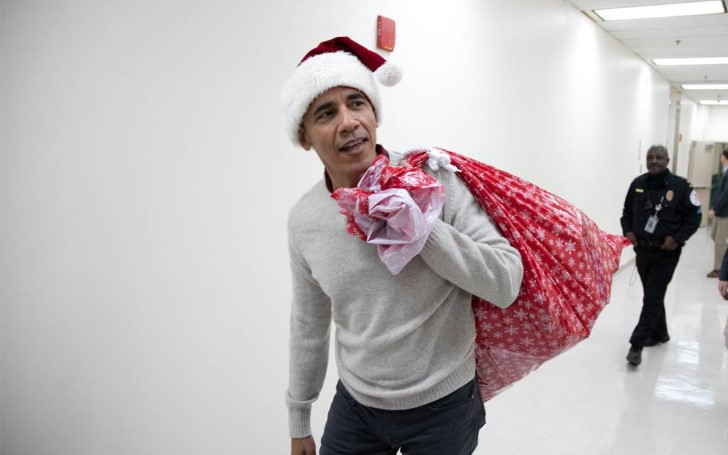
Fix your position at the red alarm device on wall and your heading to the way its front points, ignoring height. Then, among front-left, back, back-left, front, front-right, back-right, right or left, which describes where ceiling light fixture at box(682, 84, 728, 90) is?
left

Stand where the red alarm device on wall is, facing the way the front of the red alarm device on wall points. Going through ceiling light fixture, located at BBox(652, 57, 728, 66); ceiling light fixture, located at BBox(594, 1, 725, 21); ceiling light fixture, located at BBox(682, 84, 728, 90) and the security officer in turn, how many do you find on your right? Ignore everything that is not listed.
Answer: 0

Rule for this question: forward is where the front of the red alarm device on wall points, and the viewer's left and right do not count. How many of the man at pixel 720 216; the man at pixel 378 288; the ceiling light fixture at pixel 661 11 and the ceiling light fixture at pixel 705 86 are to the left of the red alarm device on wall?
3

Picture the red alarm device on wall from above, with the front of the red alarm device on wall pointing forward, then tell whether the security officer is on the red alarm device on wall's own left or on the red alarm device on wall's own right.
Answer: on the red alarm device on wall's own left

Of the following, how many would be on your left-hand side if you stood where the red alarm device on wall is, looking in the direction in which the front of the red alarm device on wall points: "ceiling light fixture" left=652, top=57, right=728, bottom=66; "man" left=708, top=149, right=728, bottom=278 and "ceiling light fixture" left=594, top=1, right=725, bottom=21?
3

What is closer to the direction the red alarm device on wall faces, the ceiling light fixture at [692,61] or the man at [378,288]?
the man

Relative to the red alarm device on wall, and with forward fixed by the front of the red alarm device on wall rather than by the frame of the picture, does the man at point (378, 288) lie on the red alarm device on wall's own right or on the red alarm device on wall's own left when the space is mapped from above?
on the red alarm device on wall's own right

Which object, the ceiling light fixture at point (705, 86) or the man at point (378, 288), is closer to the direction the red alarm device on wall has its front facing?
the man

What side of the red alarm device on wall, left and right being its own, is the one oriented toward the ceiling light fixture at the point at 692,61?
left

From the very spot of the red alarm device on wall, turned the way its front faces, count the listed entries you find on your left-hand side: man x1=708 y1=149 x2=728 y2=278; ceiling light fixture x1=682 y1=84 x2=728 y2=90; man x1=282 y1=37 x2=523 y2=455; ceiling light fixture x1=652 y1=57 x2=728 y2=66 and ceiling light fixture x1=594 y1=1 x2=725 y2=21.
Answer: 4

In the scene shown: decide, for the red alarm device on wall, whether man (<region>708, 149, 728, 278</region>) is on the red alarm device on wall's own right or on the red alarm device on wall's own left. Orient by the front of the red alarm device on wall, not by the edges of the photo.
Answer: on the red alarm device on wall's own left

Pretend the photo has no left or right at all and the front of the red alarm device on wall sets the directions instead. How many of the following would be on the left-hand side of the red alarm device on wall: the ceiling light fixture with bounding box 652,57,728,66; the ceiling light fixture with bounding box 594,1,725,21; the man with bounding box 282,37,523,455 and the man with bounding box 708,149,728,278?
3

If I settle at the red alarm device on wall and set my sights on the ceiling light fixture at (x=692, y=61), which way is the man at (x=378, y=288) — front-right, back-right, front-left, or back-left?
back-right

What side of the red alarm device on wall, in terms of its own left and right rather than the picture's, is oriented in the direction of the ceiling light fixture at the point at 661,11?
left

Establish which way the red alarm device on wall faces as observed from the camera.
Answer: facing the viewer and to the right of the viewer
